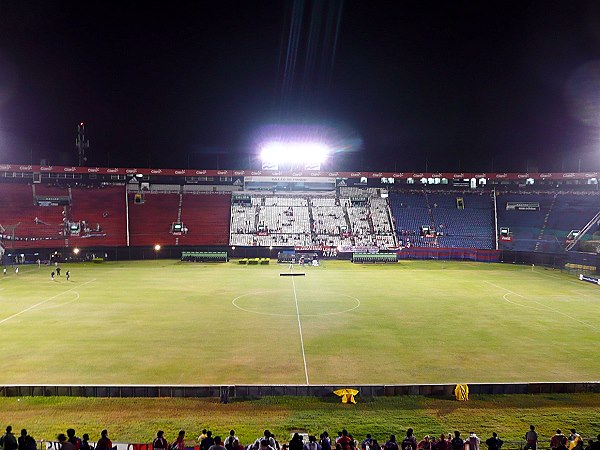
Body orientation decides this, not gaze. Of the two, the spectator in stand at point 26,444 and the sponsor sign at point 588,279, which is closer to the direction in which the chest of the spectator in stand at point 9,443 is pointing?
the sponsor sign

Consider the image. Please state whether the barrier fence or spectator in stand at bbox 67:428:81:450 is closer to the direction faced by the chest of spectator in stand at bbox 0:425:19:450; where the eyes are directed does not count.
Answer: the barrier fence

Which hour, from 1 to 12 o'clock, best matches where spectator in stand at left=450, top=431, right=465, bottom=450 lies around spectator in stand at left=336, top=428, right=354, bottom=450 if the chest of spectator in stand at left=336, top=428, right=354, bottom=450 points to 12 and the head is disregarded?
spectator in stand at left=450, top=431, right=465, bottom=450 is roughly at 3 o'clock from spectator in stand at left=336, top=428, right=354, bottom=450.

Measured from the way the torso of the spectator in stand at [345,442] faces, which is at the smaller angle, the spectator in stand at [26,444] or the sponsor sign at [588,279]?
the sponsor sign

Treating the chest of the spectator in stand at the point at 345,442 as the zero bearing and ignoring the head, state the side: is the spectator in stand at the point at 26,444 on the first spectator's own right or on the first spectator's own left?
on the first spectator's own left

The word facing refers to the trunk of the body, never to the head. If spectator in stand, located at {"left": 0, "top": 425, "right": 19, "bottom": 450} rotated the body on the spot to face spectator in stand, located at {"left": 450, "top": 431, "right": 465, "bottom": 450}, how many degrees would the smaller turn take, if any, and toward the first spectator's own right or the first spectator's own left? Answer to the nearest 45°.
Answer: approximately 135° to the first spectator's own right

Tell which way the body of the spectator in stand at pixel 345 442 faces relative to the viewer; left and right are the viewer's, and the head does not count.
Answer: facing away from the viewer

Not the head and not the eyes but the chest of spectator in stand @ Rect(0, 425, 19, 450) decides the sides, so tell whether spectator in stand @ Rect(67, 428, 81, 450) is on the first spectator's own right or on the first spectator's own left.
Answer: on the first spectator's own right

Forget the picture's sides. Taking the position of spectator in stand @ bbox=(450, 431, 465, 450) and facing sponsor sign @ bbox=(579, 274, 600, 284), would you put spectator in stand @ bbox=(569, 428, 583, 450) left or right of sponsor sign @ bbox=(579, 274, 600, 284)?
right

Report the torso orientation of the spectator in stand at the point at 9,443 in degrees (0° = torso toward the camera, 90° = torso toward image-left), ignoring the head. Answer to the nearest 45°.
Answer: approximately 180°

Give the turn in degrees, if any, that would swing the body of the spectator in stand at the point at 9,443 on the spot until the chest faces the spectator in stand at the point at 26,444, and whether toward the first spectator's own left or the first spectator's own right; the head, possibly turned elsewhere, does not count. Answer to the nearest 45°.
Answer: approximately 135° to the first spectator's own right

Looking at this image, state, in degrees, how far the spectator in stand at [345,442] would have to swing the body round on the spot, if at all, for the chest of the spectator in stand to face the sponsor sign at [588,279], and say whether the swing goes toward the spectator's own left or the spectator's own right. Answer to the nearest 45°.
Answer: approximately 45° to the spectator's own right
